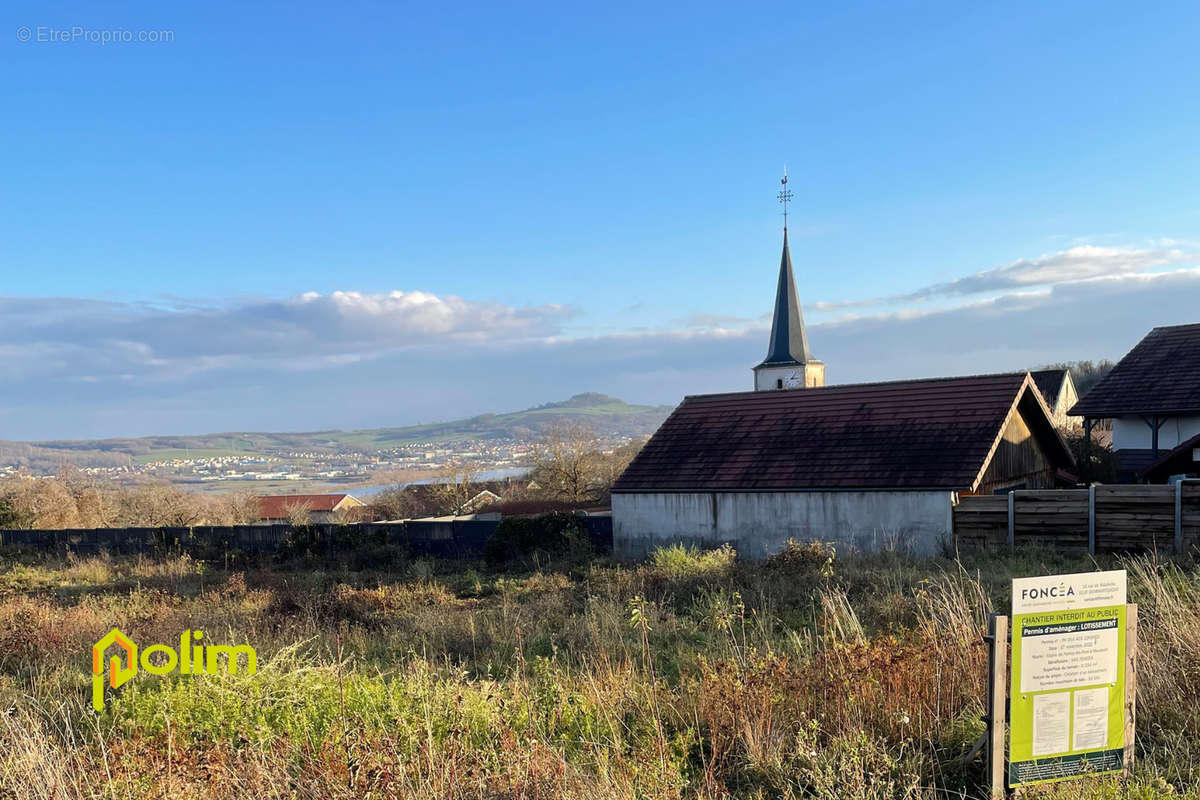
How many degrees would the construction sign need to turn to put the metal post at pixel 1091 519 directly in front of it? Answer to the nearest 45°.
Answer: approximately 180°

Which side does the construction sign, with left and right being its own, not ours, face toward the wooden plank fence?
back

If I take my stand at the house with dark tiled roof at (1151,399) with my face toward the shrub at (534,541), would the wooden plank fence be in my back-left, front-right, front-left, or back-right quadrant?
front-left

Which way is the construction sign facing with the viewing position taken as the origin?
facing the viewer

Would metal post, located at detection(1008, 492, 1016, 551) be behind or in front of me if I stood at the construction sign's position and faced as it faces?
behind

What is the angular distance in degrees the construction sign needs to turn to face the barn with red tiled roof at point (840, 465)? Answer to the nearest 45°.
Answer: approximately 180°

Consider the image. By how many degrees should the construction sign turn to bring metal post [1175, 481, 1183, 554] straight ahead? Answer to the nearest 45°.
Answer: approximately 180°
